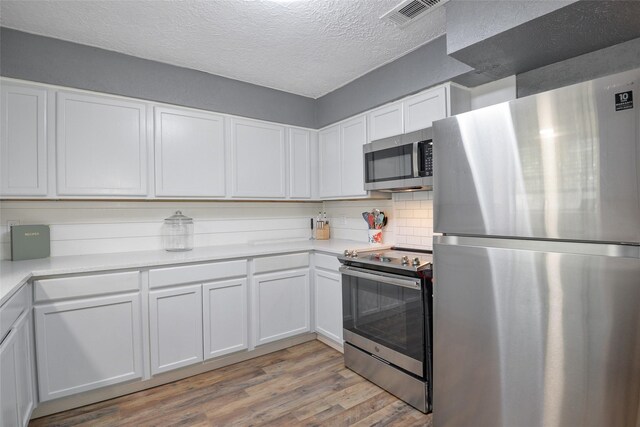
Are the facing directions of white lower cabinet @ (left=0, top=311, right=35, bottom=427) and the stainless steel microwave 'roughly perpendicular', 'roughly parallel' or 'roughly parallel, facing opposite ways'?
roughly parallel, facing opposite ways

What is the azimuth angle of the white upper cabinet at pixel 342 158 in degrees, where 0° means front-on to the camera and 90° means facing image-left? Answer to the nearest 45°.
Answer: approximately 45°

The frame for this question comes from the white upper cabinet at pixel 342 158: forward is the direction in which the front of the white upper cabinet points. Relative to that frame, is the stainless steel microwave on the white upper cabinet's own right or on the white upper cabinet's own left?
on the white upper cabinet's own left

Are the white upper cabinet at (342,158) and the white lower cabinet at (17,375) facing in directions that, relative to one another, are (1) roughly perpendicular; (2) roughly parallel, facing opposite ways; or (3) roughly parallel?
roughly parallel, facing opposite ways

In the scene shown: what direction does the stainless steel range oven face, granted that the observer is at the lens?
facing the viewer and to the left of the viewer

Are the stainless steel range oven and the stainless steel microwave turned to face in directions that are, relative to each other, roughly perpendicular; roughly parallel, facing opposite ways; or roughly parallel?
roughly parallel

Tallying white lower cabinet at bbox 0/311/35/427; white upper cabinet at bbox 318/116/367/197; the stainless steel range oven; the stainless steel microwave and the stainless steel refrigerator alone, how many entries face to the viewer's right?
1

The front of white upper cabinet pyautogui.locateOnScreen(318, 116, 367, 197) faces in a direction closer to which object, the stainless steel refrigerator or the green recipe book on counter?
the green recipe book on counter

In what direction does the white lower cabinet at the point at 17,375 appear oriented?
to the viewer's right

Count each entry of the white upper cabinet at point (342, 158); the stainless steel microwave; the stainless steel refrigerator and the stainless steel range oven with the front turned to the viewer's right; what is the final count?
0

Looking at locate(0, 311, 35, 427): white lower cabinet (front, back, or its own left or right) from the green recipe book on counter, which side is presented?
left

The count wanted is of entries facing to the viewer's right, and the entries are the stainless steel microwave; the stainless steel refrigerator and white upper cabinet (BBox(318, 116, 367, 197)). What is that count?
0
